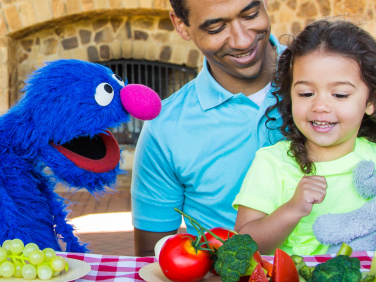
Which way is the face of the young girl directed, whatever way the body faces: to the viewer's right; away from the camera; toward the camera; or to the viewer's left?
toward the camera

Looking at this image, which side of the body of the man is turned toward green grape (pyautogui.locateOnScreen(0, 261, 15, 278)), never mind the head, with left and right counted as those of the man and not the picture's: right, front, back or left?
right

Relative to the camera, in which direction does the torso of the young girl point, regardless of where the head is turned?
toward the camera

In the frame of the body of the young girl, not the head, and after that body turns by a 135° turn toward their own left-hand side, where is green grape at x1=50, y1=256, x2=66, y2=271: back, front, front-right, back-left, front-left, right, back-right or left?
back

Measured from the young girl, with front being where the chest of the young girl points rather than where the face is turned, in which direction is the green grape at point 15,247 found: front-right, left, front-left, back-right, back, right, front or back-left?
front-right

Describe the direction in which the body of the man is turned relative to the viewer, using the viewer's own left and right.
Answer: facing the viewer and to the right of the viewer

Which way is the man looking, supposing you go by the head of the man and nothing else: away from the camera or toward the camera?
toward the camera

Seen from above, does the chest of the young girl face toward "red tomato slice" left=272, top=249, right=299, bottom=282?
yes
